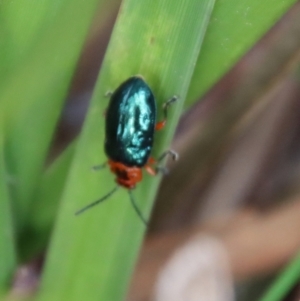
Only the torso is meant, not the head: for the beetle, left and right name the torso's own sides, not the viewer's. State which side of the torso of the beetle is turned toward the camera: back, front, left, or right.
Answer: front
